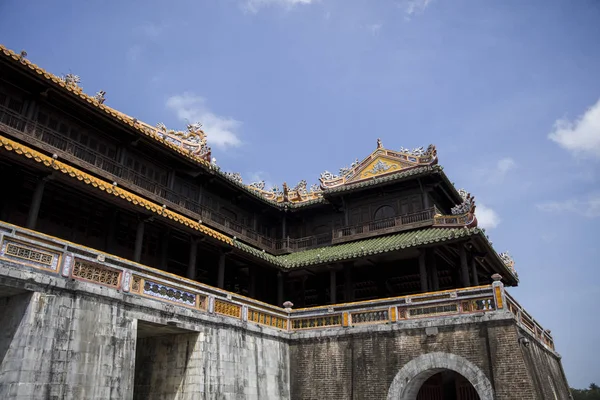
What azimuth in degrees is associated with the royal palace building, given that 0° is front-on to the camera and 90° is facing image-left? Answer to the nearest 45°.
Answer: approximately 315°
